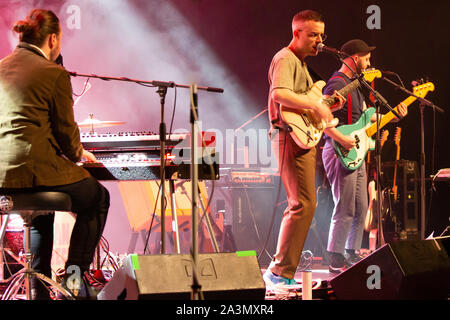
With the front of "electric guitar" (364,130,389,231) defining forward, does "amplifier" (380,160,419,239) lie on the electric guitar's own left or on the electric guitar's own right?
on the electric guitar's own left

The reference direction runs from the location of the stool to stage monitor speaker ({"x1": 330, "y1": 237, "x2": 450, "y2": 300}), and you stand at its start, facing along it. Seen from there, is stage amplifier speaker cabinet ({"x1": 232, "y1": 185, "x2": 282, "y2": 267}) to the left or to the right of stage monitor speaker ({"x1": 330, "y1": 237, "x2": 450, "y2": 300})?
left

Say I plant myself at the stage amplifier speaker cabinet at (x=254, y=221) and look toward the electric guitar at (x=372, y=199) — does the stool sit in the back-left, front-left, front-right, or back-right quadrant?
back-right

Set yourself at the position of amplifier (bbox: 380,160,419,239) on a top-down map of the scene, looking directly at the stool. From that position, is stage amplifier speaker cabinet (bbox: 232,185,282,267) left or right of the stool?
right

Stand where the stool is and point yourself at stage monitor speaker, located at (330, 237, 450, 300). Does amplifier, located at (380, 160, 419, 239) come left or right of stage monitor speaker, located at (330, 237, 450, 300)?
left
